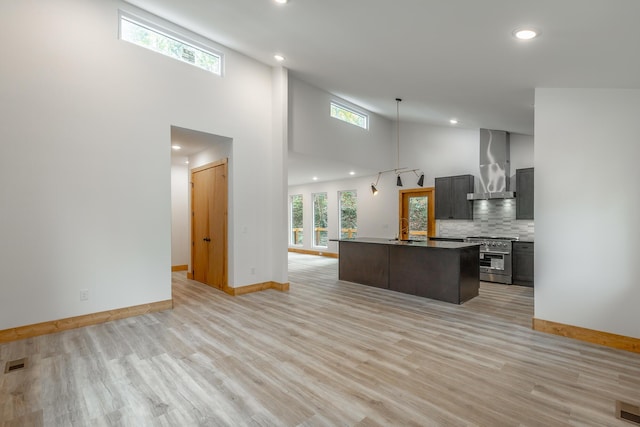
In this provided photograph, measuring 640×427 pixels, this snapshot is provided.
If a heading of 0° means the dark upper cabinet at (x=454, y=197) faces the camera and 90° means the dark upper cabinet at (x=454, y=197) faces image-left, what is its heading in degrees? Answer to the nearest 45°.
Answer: approximately 0°

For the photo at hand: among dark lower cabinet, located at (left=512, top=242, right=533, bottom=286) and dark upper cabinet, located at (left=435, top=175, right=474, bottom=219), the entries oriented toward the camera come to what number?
2

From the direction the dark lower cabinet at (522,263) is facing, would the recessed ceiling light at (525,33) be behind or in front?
in front

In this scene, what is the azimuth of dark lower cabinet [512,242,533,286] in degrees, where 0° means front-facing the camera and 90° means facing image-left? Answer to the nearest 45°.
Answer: approximately 0°

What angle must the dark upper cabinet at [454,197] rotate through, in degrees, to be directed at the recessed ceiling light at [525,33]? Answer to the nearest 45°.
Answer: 0° — it already faces it

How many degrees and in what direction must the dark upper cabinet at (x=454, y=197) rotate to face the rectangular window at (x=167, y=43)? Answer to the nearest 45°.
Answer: approximately 45° to its right

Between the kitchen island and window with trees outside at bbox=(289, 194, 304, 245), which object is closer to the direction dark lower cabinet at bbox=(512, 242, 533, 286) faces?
the kitchen island

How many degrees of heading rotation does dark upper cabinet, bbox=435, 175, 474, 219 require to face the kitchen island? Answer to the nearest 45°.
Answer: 0° — it already faces it

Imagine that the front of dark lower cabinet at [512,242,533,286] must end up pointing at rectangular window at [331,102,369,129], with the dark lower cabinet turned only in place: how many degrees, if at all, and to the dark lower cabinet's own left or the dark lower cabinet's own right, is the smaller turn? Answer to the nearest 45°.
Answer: approximately 90° to the dark lower cabinet's own right

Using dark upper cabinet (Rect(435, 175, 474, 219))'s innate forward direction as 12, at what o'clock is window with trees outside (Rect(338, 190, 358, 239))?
The window with trees outside is roughly at 4 o'clock from the dark upper cabinet.
